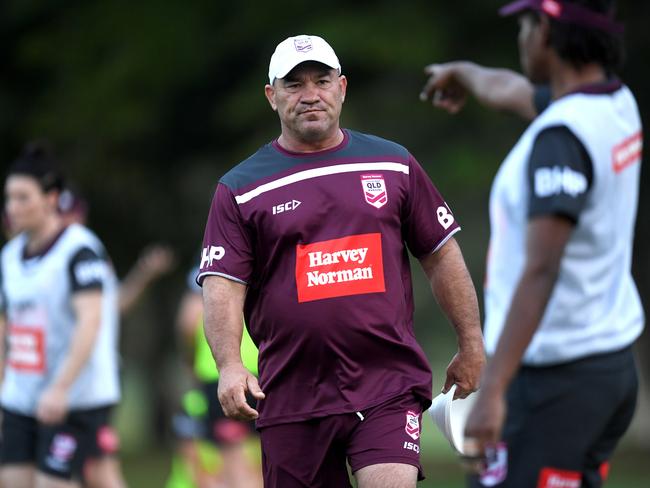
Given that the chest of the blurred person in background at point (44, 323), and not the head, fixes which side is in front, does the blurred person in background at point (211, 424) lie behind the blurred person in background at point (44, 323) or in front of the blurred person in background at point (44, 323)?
behind

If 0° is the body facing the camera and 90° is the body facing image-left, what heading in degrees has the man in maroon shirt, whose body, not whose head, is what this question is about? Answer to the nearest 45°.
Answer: approximately 0°

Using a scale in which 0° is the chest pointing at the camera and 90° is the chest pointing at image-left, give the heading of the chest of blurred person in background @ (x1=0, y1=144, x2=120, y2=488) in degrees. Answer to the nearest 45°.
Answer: approximately 45°

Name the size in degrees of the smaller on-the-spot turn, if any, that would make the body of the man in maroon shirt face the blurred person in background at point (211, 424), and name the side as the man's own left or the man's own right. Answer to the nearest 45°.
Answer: approximately 180°

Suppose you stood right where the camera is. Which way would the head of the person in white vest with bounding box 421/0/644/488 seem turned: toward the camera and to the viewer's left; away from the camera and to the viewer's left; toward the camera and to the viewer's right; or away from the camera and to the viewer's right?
away from the camera and to the viewer's left

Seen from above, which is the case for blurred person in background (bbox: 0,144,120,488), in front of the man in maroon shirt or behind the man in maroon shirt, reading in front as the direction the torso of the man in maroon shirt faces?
behind

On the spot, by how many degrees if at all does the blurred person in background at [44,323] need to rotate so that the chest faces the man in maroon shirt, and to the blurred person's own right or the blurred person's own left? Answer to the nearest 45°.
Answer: approximately 45° to the blurred person's own left

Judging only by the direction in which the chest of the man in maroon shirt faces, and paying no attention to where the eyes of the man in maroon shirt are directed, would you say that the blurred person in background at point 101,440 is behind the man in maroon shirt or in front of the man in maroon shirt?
behind
